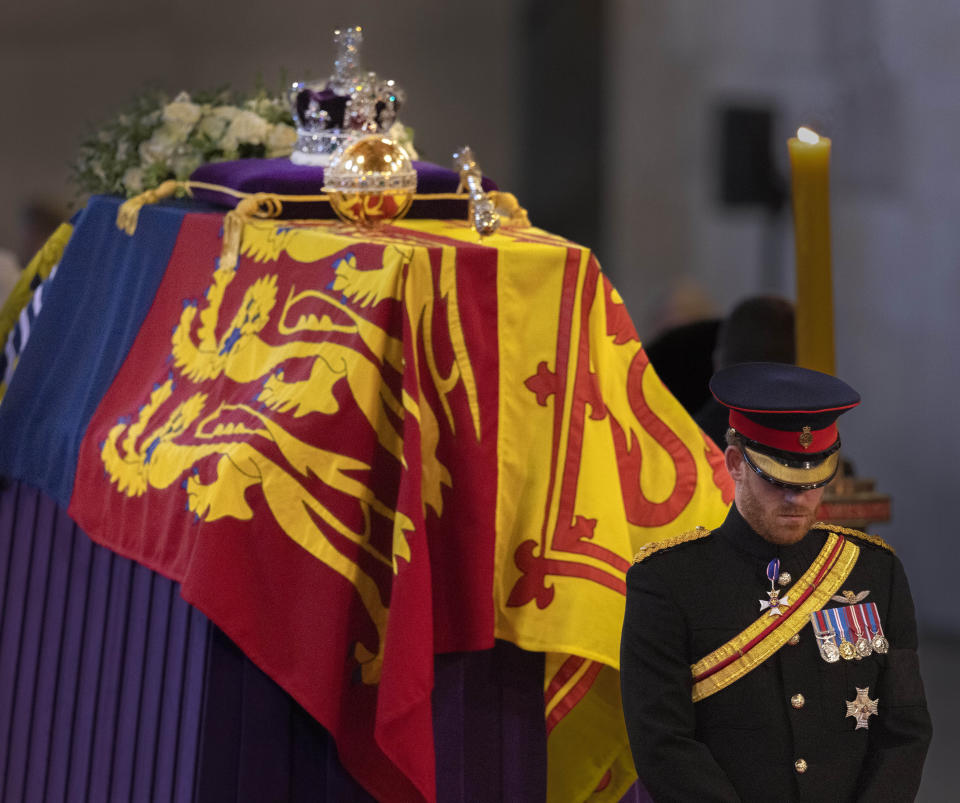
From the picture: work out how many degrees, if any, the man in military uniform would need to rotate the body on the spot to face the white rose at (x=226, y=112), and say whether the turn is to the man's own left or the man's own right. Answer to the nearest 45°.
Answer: approximately 180°

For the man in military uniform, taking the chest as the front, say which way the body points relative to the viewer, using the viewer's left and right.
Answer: facing the viewer and to the right of the viewer

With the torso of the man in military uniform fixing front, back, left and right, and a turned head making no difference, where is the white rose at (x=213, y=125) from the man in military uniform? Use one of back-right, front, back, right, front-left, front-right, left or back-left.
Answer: back

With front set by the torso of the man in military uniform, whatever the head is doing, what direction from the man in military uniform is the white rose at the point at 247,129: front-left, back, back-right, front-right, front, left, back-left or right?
back

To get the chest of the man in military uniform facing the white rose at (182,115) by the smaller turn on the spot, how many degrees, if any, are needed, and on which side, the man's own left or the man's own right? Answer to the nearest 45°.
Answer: approximately 180°

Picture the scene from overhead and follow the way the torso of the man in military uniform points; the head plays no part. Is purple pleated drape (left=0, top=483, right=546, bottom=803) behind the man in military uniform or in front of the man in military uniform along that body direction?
behind

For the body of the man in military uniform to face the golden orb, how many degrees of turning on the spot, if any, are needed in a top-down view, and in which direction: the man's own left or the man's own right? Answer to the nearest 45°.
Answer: approximately 180°

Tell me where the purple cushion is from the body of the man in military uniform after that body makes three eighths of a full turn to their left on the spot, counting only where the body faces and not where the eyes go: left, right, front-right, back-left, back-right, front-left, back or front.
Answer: front-left
